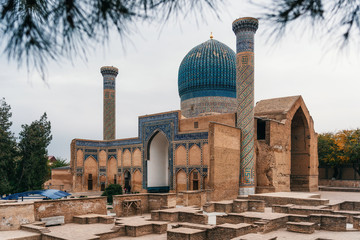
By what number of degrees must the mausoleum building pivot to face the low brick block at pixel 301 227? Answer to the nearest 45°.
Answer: approximately 45° to its left

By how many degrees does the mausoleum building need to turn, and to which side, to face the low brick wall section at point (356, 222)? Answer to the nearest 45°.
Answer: approximately 45° to its left

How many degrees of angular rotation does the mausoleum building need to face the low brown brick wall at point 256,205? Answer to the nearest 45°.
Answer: approximately 45° to its left

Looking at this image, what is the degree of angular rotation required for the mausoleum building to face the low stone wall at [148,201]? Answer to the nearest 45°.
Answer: approximately 45° to its left

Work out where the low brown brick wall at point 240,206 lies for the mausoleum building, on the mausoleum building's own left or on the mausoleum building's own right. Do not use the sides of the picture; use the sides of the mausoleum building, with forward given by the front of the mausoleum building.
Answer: on the mausoleum building's own left

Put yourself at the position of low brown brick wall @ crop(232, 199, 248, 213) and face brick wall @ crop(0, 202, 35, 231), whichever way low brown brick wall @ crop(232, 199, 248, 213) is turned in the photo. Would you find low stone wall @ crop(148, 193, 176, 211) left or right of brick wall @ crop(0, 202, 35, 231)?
right

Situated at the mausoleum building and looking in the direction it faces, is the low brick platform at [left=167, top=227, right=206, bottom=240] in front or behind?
in front

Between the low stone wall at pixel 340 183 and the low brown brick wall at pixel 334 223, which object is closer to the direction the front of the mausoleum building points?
the low brown brick wall at pixel 334 223

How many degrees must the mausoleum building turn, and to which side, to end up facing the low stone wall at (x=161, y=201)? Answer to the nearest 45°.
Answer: approximately 45° to its left

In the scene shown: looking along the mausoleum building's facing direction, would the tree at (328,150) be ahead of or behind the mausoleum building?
behind

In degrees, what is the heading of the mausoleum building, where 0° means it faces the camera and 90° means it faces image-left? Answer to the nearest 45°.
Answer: approximately 45°

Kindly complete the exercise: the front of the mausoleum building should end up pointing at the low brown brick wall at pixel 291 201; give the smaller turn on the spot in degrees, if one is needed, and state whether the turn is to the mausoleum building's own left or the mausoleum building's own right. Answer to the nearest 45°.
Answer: approximately 45° to the mausoleum building's own left

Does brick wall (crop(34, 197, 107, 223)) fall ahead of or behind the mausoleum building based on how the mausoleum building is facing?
ahead

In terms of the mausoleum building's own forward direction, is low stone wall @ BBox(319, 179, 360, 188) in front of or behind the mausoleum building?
behind

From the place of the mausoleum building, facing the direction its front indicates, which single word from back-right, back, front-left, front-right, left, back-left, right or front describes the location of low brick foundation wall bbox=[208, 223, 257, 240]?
front-left
